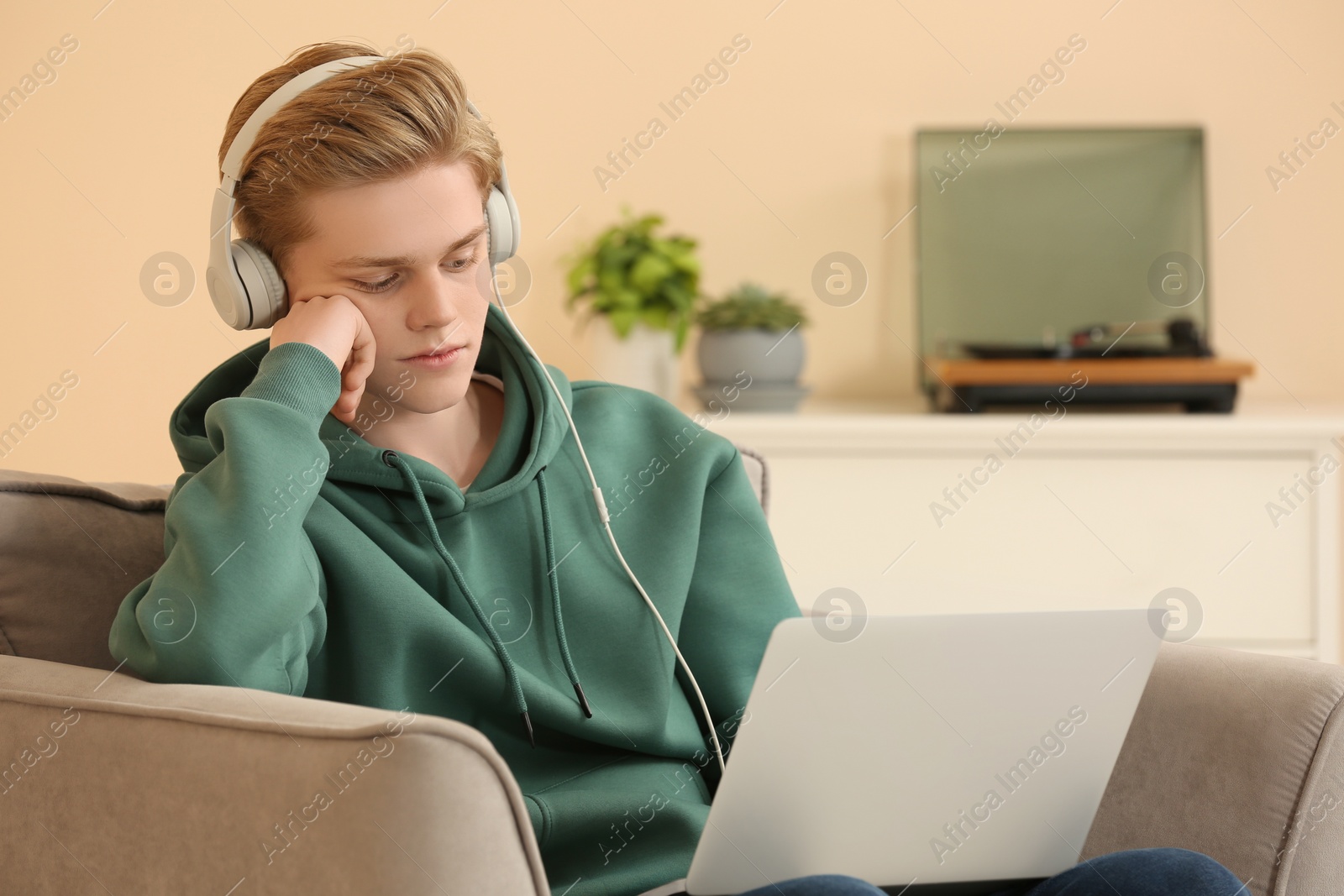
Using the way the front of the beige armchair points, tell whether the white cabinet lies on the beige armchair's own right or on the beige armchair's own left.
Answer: on the beige armchair's own left

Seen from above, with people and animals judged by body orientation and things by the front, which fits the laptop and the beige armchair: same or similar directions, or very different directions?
very different directions

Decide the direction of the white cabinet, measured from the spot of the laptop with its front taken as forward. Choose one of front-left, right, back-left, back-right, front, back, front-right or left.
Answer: front-right

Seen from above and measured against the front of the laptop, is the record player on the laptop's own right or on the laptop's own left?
on the laptop's own right

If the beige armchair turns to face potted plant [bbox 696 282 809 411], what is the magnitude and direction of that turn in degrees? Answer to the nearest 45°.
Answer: approximately 135° to its left

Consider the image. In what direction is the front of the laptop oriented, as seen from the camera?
facing away from the viewer and to the left of the viewer

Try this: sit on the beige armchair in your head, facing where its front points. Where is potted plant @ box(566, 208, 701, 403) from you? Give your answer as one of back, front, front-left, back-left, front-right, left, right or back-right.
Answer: back-left
